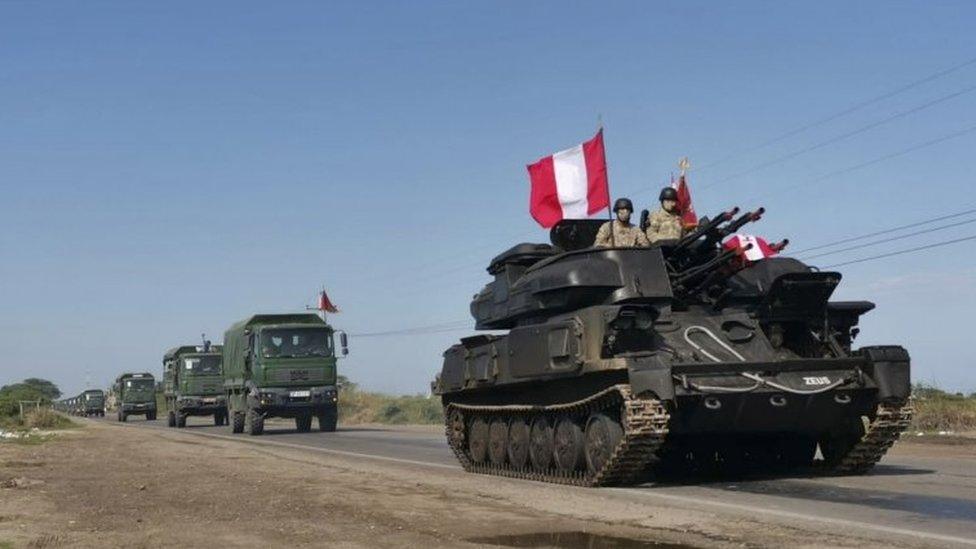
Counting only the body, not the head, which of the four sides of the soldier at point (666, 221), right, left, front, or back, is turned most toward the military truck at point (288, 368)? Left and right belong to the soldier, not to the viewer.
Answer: back

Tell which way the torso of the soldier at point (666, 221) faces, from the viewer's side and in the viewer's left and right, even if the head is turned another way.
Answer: facing the viewer and to the right of the viewer

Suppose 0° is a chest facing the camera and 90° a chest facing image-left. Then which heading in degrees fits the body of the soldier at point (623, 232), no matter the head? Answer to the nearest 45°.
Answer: approximately 0°

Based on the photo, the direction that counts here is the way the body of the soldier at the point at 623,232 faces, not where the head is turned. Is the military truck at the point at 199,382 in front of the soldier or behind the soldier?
behind

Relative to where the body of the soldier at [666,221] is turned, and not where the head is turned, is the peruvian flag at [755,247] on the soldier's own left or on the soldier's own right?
on the soldier's own left

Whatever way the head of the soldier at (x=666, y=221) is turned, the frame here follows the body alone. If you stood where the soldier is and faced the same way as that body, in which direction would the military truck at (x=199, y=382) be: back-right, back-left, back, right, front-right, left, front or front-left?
back

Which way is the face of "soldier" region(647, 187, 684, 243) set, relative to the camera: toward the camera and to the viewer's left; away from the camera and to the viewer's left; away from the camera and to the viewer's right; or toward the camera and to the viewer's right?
toward the camera and to the viewer's right

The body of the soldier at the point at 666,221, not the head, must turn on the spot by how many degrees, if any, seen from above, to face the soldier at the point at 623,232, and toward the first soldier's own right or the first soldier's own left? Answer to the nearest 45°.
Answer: approximately 90° to the first soldier's own right

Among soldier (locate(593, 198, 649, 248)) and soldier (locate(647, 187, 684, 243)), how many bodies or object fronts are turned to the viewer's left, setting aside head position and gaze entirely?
0

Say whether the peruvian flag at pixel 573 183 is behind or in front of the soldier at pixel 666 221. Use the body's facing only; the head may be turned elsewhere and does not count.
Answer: behind
